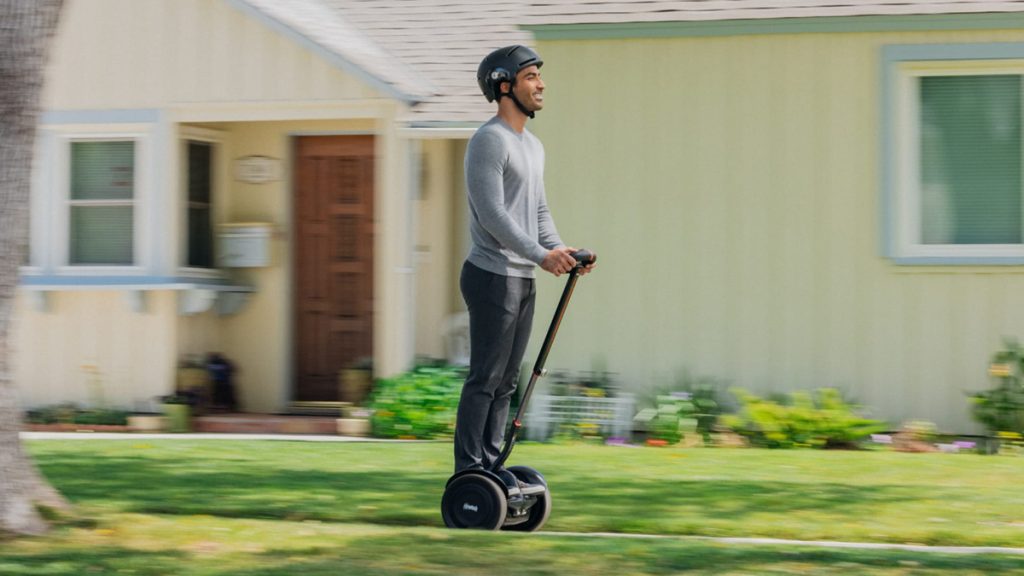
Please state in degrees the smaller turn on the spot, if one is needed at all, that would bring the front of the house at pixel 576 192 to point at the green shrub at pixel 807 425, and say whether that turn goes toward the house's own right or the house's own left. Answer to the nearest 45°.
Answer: approximately 45° to the house's own left

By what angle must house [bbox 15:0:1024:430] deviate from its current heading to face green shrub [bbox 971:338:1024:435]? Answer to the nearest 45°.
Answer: approximately 90° to its left

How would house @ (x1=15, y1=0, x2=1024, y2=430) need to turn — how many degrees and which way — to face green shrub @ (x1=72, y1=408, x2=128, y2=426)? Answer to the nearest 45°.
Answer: approximately 90° to its right

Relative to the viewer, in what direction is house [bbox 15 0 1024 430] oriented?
toward the camera

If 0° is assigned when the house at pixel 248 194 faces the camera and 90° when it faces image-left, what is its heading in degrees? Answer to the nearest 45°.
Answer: approximately 0°

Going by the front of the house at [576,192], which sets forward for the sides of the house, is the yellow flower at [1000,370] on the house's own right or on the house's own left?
on the house's own left

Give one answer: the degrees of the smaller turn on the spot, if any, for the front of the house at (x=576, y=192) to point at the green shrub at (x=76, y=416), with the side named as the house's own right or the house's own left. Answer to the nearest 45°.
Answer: approximately 90° to the house's own right

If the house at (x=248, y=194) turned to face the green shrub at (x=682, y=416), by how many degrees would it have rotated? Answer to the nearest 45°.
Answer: approximately 45° to its left
